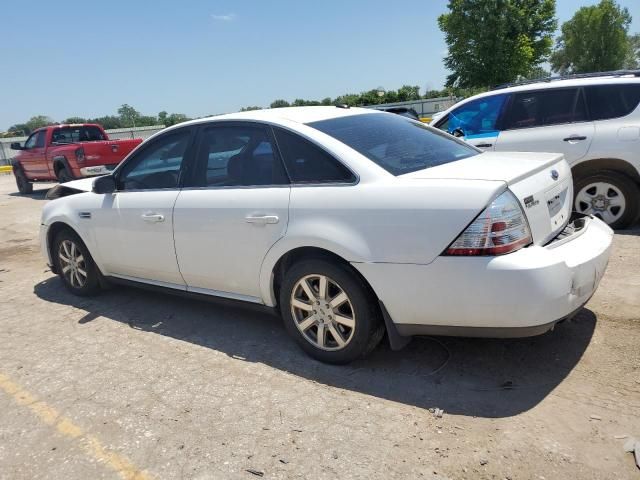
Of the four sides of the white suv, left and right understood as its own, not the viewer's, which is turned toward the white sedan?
left

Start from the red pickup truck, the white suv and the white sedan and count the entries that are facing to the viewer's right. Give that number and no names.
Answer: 0

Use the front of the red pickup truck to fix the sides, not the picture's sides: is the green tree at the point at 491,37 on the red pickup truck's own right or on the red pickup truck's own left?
on the red pickup truck's own right

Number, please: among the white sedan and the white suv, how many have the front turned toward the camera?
0

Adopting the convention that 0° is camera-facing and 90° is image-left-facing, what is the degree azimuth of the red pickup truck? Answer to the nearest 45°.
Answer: approximately 135°

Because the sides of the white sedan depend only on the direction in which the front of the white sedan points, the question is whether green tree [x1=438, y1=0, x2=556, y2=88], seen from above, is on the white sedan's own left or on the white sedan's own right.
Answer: on the white sedan's own right

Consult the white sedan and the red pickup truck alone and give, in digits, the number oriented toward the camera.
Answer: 0

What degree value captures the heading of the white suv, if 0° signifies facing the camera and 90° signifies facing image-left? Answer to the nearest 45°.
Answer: approximately 90°

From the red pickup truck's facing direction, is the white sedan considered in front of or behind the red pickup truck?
behind

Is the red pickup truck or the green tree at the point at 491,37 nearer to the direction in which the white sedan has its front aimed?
the red pickup truck

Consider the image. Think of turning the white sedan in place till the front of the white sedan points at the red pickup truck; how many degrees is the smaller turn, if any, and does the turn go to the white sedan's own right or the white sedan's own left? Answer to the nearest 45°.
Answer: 0° — it already faces it

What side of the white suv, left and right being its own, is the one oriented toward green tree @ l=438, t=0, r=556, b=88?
right

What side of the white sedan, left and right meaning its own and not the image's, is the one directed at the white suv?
right

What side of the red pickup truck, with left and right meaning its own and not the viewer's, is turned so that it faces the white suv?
back
